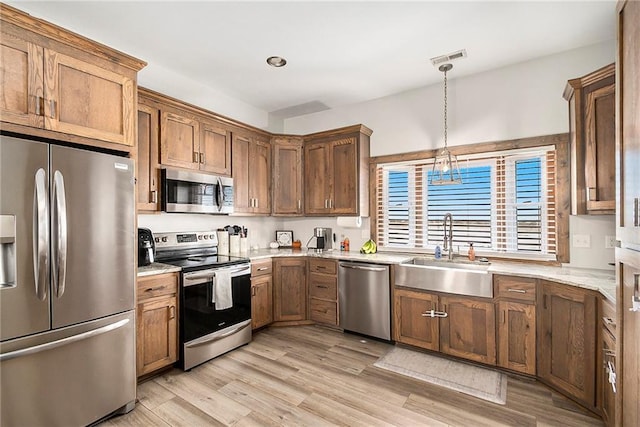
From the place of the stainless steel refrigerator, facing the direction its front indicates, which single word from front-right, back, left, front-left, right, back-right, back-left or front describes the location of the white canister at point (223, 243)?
left

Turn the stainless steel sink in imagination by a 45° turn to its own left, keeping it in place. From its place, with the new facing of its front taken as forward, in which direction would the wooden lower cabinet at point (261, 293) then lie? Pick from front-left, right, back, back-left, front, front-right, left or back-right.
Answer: back-right

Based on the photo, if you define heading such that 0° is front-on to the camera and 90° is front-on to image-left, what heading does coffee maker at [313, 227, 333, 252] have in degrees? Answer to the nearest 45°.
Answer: approximately 45°

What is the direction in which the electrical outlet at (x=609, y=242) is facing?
toward the camera

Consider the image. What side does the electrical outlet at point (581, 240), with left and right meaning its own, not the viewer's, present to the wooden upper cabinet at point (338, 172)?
right

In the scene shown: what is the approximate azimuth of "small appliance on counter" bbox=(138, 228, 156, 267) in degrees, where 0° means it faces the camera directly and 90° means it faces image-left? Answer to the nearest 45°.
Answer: approximately 315°

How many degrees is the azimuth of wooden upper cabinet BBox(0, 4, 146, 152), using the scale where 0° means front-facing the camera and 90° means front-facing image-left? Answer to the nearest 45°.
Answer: approximately 315°

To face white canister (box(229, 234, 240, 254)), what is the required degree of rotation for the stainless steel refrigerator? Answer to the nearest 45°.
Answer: approximately 90° to its left

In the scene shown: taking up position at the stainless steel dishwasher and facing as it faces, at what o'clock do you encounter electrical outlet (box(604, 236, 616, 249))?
The electrical outlet is roughly at 8 o'clock from the stainless steel dishwasher.
